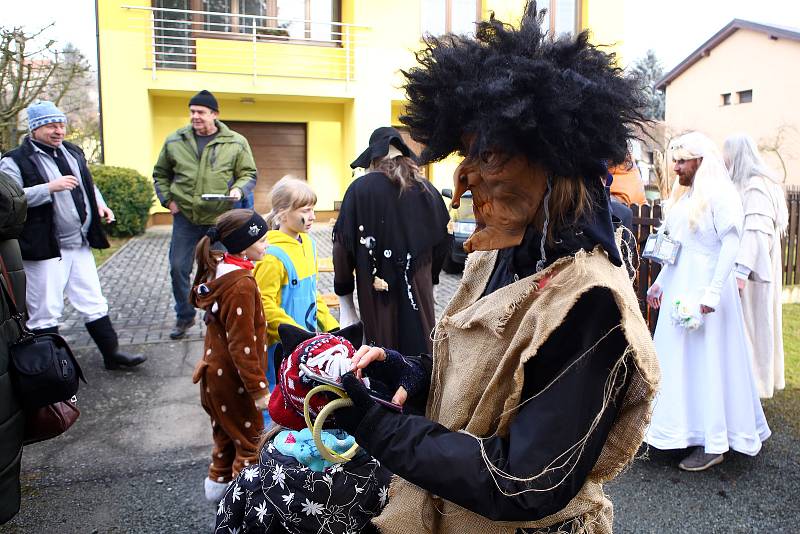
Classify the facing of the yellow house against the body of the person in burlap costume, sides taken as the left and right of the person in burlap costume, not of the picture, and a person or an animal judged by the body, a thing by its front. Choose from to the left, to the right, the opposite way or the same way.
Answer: to the left

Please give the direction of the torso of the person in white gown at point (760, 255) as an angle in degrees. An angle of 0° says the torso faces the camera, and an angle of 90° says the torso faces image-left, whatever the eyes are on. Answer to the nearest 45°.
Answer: approximately 90°

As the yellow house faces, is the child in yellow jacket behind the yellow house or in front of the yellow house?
in front

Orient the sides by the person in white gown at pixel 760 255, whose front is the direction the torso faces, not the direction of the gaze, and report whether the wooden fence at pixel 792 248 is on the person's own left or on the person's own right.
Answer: on the person's own right

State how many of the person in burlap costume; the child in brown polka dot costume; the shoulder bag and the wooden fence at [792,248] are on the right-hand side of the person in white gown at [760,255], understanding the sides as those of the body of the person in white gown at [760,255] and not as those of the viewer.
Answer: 1

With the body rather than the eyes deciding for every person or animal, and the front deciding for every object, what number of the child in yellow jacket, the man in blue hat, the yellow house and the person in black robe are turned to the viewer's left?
0

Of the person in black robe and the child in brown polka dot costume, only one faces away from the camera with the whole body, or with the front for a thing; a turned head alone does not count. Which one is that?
the person in black robe

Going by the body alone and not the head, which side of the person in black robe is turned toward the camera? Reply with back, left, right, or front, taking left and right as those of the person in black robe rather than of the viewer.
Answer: back

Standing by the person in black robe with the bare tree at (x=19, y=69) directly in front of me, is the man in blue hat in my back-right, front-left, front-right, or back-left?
front-left

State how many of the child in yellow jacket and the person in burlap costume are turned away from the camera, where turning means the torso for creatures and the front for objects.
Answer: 0

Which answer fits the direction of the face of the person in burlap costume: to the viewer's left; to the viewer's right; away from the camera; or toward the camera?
to the viewer's left

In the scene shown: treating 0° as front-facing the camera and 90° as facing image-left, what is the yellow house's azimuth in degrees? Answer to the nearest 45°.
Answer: approximately 0°

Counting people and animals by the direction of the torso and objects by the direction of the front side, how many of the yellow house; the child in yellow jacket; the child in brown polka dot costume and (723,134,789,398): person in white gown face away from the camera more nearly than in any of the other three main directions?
1

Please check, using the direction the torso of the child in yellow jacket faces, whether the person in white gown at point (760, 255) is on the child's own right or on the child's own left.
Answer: on the child's own left

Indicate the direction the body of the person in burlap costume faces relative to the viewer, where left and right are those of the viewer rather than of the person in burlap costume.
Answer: facing to the left of the viewer

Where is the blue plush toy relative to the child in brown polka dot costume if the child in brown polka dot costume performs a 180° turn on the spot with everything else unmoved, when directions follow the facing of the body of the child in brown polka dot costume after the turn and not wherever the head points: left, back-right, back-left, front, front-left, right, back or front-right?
left

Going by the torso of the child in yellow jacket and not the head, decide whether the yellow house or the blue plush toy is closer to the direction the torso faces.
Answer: the blue plush toy

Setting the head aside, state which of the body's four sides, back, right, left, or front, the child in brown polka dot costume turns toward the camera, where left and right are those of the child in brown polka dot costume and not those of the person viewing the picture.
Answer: right

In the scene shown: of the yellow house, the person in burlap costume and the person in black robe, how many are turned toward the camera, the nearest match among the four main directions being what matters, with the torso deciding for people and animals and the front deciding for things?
1

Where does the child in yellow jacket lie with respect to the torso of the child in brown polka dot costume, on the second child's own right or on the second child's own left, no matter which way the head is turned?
on the second child's own left
